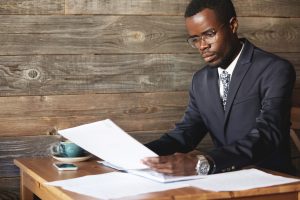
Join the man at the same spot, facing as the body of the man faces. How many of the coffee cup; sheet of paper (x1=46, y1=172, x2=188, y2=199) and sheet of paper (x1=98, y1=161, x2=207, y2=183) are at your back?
0

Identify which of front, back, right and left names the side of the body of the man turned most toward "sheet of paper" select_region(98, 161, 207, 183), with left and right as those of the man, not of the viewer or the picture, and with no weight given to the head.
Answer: front

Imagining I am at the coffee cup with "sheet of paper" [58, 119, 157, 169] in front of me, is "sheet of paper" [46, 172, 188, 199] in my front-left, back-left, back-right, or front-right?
front-right

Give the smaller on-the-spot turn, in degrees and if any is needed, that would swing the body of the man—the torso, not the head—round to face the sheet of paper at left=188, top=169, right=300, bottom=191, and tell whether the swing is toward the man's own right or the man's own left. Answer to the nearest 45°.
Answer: approximately 45° to the man's own left

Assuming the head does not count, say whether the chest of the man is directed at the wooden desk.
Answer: yes

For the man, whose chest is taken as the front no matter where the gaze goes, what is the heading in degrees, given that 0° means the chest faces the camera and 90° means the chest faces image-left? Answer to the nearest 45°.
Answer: approximately 45°

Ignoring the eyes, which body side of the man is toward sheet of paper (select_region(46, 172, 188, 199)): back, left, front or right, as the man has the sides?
front

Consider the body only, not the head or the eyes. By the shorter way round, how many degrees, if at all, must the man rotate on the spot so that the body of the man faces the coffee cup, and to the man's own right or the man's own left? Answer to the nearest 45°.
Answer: approximately 45° to the man's own right

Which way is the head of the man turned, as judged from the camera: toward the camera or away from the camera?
toward the camera
